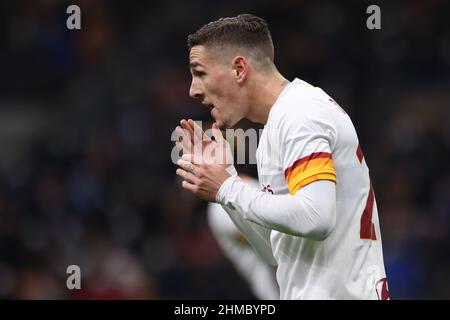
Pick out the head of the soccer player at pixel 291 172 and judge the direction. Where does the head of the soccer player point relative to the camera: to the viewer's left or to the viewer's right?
to the viewer's left

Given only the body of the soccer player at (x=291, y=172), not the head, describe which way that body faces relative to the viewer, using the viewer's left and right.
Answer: facing to the left of the viewer
